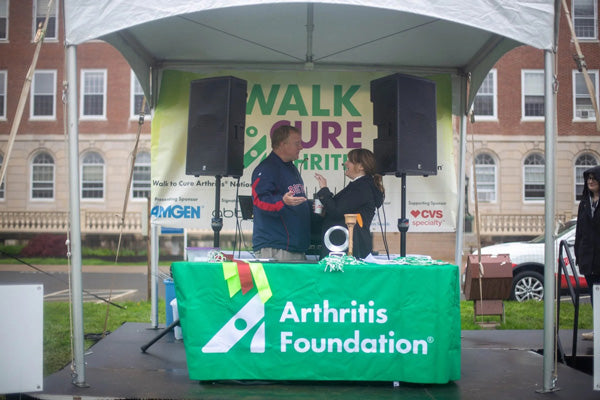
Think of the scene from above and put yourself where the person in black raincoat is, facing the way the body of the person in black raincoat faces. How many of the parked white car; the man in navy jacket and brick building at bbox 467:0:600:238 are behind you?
2

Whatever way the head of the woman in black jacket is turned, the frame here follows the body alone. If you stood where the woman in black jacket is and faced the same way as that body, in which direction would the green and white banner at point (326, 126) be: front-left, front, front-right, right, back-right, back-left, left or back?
right

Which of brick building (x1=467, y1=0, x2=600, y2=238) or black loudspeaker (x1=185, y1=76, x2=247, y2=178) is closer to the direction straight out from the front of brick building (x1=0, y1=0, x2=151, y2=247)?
the black loudspeaker

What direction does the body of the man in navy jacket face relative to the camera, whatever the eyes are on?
to the viewer's right

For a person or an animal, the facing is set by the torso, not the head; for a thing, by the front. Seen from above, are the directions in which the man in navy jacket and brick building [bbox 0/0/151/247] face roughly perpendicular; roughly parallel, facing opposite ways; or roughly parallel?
roughly perpendicular

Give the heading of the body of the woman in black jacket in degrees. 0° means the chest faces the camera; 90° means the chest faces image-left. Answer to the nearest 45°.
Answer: approximately 90°

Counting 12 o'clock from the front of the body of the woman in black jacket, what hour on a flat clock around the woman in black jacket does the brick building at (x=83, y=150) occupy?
The brick building is roughly at 2 o'clock from the woman in black jacket.

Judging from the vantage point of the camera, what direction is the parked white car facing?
facing to the left of the viewer

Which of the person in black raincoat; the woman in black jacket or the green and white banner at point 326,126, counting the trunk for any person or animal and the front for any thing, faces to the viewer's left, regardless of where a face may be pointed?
the woman in black jacket

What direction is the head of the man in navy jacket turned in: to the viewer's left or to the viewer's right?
to the viewer's right
